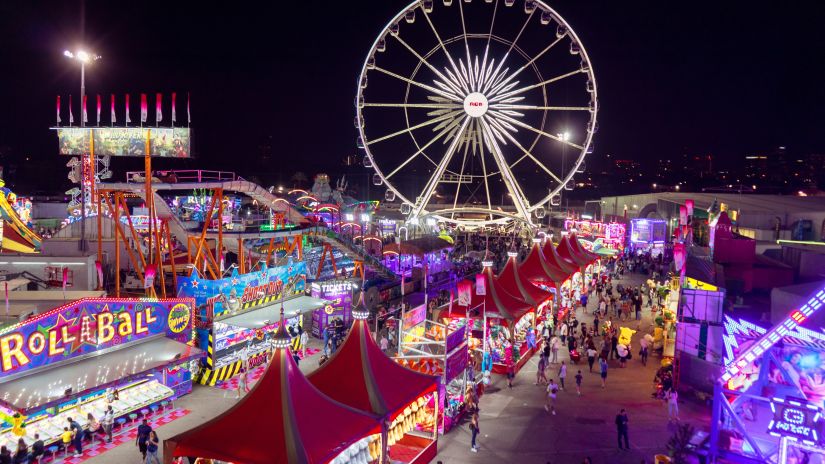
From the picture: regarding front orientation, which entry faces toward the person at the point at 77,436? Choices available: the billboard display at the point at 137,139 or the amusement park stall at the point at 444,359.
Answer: the billboard display

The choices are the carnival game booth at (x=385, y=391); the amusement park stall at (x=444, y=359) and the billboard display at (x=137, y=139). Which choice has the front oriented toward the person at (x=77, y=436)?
the billboard display

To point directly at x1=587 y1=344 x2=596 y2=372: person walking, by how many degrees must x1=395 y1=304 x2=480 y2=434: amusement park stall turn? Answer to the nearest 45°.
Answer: approximately 90° to its left

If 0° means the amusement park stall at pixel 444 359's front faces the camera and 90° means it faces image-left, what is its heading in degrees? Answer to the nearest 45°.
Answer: approximately 315°

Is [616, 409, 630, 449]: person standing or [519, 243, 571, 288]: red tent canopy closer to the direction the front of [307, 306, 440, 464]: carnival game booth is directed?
the person standing

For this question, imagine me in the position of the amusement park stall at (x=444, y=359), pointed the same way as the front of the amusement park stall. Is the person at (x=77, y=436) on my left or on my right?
on my right

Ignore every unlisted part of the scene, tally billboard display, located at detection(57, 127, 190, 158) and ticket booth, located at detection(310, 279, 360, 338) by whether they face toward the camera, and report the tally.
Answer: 2

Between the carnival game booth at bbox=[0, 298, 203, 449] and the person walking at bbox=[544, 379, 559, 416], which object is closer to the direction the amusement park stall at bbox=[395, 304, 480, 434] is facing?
the person walking

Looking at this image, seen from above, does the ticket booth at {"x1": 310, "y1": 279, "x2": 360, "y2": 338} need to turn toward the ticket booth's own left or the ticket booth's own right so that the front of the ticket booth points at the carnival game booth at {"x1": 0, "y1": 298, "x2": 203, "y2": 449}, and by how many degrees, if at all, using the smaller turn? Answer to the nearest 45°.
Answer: approximately 45° to the ticket booth's own right
